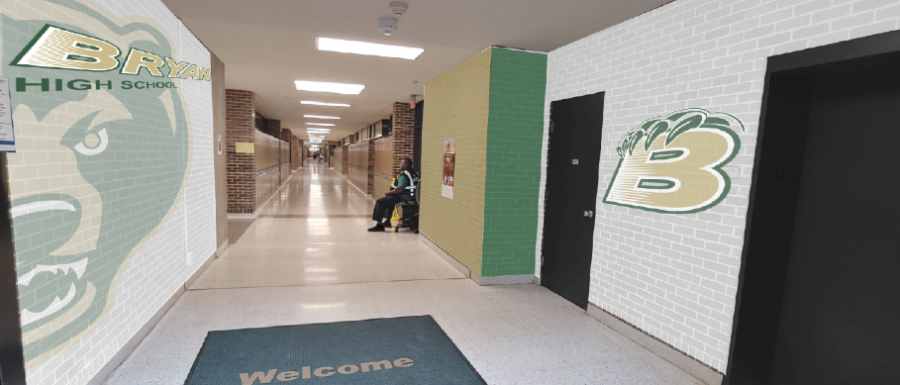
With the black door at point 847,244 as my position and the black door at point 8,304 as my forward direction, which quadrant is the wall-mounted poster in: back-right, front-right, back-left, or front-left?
front-right

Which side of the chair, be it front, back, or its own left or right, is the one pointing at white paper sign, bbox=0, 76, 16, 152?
left

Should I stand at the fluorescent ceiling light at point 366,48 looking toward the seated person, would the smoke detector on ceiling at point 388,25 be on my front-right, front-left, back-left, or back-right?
back-right

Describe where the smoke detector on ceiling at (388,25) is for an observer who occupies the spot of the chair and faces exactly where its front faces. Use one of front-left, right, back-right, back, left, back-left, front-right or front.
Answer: left

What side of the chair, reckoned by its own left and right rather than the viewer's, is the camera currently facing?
left

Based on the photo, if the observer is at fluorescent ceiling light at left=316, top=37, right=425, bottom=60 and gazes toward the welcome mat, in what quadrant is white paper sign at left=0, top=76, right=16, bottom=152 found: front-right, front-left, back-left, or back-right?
front-right

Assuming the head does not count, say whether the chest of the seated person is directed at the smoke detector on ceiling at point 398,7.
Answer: no

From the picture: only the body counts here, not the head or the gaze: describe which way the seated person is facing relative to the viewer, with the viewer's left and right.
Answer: facing to the left of the viewer

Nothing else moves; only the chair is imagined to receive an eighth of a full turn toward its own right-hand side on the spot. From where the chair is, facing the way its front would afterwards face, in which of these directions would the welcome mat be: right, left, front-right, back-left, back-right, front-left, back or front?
back-left

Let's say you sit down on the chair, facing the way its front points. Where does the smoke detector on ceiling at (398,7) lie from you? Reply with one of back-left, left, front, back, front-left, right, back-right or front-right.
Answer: left

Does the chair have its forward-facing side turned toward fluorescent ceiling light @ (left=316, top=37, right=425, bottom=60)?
no

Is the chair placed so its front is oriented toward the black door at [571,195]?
no

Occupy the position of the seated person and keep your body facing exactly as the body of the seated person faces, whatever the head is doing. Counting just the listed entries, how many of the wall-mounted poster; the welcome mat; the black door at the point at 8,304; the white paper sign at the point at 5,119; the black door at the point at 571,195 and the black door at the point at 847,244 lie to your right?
0

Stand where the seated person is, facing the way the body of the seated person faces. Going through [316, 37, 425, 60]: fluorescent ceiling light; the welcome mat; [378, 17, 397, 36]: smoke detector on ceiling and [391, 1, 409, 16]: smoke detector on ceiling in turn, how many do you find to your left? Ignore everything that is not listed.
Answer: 4
